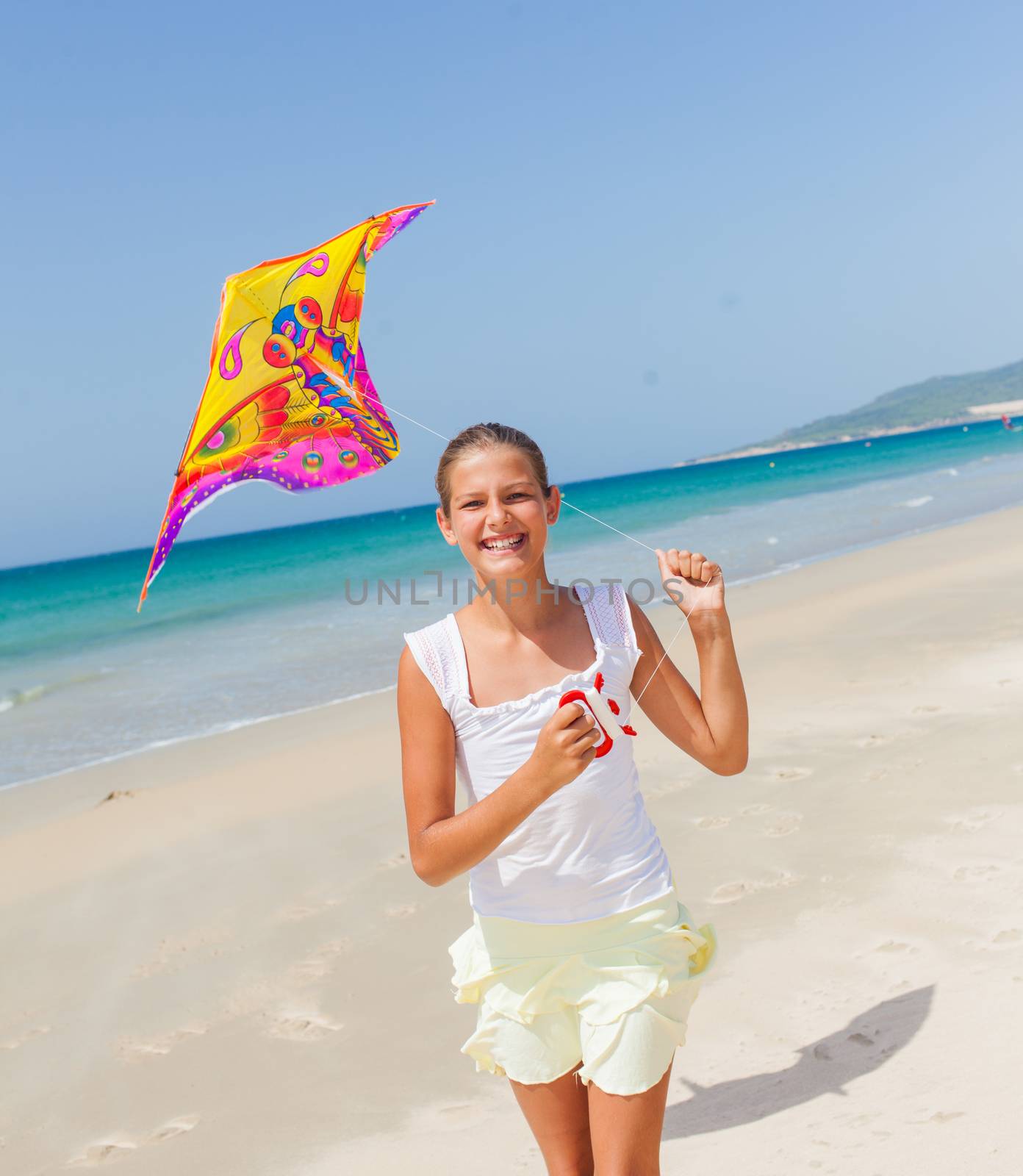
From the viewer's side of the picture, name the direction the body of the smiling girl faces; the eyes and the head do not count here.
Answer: toward the camera
